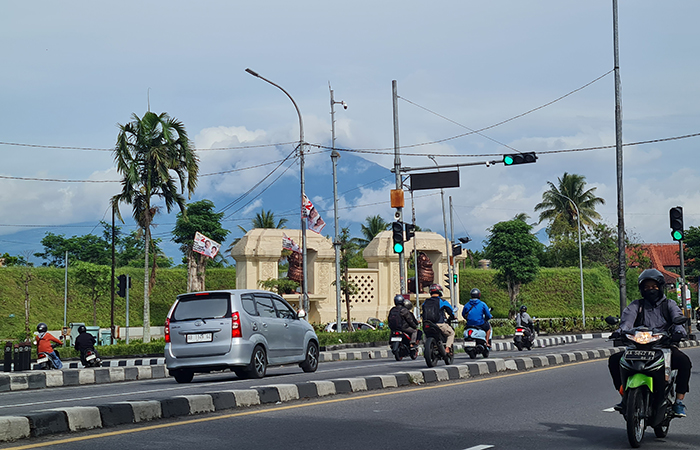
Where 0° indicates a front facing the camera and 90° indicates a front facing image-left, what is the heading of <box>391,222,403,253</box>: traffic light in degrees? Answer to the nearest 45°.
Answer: approximately 0°

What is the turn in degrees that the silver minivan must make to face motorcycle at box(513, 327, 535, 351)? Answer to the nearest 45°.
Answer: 0° — it already faces it

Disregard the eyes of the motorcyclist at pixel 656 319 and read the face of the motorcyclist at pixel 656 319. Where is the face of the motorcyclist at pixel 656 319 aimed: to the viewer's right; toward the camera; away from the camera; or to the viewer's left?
toward the camera

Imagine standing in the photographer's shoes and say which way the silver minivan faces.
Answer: facing away from the viewer and to the right of the viewer

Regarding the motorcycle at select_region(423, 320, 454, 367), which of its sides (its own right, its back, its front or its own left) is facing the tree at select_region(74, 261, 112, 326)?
left

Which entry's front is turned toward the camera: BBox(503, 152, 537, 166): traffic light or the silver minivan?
the traffic light

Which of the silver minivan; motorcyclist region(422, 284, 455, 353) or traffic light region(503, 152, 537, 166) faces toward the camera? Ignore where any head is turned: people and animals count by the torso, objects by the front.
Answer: the traffic light

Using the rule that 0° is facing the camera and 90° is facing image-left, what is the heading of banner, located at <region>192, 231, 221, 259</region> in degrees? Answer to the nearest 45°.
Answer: approximately 0°

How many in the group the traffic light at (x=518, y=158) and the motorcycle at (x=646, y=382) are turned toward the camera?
2

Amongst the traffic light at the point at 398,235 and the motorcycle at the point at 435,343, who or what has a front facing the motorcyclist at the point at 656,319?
the traffic light

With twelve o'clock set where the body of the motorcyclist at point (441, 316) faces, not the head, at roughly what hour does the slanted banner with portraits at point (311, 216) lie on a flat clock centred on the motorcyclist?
The slanted banner with portraits is roughly at 10 o'clock from the motorcyclist.

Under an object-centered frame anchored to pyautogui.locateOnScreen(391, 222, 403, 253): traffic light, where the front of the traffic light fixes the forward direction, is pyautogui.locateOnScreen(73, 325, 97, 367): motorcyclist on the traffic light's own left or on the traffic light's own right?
on the traffic light's own right

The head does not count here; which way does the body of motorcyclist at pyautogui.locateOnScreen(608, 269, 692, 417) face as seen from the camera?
toward the camera

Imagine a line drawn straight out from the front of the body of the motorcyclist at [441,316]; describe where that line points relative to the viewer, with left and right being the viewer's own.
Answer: facing away from the viewer and to the right of the viewer

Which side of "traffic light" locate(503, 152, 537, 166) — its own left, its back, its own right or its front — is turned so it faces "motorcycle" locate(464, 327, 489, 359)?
front

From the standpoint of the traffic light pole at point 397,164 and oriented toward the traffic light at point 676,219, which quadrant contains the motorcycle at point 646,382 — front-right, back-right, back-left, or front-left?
front-right

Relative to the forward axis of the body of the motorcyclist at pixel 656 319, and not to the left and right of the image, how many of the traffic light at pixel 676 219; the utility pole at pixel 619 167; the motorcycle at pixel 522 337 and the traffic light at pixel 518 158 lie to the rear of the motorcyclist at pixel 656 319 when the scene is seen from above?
4

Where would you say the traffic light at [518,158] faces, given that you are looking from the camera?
facing the viewer
